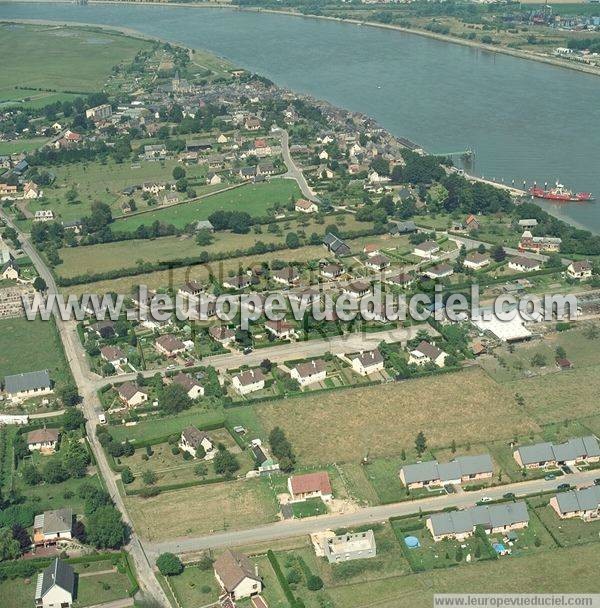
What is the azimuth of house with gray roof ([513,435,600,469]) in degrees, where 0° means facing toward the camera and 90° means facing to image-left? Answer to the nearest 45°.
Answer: approximately 0°

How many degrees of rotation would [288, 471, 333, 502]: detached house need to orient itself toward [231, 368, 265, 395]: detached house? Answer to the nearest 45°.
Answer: approximately 180°

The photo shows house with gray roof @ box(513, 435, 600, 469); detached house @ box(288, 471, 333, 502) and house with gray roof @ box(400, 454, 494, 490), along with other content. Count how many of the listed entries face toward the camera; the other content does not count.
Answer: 3

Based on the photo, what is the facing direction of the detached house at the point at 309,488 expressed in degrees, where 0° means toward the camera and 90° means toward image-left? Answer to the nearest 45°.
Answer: approximately 0°

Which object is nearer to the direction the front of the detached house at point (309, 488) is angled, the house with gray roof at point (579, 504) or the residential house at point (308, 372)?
the house with gray roof

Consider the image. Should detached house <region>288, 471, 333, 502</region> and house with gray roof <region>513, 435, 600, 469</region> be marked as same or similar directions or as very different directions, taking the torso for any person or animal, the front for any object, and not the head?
same or similar directions

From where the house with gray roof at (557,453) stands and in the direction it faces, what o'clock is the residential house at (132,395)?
The residential house is roughly at 3 o'clock from the house with gray roof.

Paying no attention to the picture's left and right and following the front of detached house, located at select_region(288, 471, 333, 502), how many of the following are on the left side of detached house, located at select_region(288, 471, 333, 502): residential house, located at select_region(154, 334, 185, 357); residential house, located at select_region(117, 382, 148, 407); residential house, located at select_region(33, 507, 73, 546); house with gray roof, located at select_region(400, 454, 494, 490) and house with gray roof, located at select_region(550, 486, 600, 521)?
2

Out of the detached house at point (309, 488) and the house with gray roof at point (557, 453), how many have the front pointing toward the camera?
2

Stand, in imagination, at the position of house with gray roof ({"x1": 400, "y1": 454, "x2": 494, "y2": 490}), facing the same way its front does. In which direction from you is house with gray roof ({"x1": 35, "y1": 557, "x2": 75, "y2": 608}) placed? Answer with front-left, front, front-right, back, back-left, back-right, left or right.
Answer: front-right

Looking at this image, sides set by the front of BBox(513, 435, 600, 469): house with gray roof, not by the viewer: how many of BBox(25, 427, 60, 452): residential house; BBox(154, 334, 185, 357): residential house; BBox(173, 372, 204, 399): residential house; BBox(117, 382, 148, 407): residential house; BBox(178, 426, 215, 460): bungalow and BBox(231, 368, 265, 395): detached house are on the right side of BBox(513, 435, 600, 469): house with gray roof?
6

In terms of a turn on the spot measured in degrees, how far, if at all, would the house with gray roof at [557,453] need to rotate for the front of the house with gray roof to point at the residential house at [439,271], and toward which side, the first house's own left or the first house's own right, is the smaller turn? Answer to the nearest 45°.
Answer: approximately 135° to the first house's own right

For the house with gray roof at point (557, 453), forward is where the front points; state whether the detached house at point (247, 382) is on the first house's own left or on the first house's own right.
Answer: on the first house's own right

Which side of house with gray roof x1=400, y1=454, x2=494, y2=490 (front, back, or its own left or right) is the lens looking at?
front

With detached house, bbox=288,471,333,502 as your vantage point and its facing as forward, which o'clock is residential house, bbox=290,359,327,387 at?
The residential house is roughly at 6 o'clock from the detached house.

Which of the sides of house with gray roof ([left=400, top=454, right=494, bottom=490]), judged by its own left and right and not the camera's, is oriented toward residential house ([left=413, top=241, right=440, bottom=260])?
back

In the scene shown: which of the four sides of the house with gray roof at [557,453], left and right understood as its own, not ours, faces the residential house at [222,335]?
right

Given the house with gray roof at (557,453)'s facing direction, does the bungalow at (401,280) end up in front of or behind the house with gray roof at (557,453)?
behind
